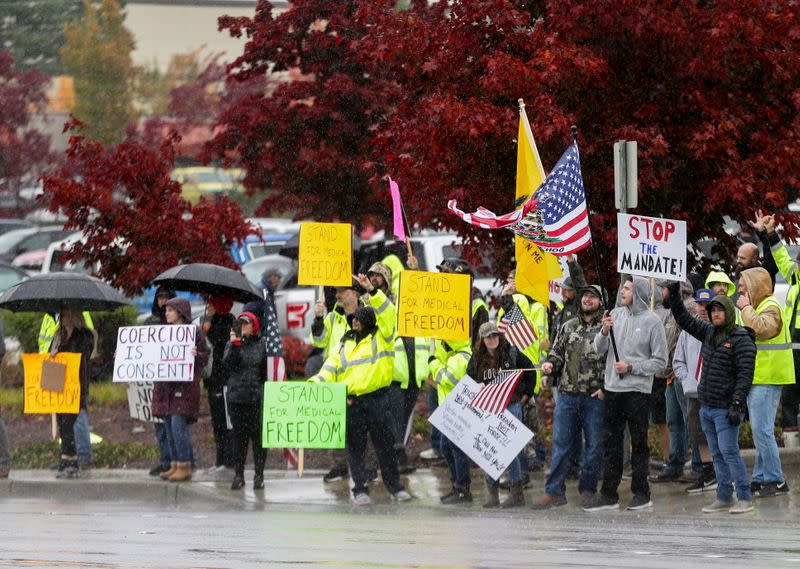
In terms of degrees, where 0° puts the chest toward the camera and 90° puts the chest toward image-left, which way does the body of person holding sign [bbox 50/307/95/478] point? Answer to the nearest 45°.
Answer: approximately 45°

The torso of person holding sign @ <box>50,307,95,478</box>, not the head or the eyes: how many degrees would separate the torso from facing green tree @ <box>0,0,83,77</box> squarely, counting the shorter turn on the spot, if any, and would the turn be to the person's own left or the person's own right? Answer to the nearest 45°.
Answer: approximately 135° to the person's own right

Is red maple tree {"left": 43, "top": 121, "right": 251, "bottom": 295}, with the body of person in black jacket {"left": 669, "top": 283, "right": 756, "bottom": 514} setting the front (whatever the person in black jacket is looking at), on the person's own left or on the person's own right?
on the person's own right

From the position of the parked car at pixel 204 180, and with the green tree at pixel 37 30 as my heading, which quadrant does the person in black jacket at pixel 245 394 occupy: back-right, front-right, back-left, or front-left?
back-left

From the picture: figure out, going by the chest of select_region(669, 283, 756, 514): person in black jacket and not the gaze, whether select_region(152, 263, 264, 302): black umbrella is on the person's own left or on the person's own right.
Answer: on the person's own right

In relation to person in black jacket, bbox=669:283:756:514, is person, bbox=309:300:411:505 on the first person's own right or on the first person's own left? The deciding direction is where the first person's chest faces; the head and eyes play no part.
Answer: on the first person's own right
